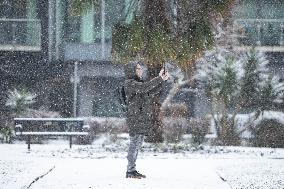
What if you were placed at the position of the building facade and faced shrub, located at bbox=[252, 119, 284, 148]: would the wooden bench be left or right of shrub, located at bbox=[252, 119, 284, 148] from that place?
right

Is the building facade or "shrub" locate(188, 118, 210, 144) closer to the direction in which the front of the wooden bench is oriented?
the shrub

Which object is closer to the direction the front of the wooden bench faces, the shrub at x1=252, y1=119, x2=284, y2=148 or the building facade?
the shrub

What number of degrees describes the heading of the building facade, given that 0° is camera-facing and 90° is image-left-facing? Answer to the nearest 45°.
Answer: approximately 0°

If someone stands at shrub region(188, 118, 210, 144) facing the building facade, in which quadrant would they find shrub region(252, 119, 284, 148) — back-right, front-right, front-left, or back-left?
back-right

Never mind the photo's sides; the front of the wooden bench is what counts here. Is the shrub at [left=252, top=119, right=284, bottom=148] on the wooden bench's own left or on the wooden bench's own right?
on the wooden bench's own left

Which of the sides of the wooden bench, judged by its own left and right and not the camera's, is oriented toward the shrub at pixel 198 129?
left

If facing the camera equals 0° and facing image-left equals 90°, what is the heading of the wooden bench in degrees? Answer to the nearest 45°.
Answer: approximately 0°

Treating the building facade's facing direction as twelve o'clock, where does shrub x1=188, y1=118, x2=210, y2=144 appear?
The shrub is roughly at 11 o'clock from the building facade.

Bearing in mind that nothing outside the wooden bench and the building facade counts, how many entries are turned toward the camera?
2

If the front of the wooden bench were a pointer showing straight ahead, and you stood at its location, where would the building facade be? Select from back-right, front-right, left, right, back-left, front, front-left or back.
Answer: back
